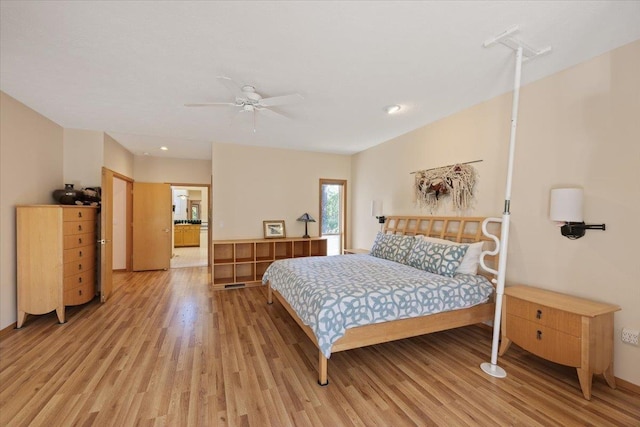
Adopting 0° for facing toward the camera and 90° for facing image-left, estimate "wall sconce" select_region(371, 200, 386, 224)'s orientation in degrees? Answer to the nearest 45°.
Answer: approximately 45°

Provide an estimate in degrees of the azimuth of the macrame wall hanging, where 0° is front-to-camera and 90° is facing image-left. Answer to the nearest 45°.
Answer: approximately 45°

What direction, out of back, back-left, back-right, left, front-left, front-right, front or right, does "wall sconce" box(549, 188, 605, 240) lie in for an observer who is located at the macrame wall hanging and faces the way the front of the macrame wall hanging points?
left

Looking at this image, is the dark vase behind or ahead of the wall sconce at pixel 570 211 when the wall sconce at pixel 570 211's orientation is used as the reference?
ahead

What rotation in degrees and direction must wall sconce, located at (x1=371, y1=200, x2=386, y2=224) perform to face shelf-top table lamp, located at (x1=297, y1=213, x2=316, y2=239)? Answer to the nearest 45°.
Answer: approximately 45° to its right

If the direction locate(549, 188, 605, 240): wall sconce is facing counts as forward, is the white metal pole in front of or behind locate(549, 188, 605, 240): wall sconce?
in front

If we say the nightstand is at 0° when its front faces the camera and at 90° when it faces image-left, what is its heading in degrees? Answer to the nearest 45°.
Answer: approximately 45°

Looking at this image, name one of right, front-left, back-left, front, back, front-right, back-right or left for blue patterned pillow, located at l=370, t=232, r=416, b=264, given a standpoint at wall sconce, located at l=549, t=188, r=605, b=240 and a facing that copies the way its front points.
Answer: front-right

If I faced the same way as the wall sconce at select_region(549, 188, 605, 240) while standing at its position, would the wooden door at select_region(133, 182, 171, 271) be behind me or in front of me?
in front

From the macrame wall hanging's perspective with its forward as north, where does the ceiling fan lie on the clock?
The ceiling fan is roughly at 12 o'clock from the macrame wall hanging.

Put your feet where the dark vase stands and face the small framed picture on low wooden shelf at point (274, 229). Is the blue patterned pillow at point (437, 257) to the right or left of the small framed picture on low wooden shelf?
right
